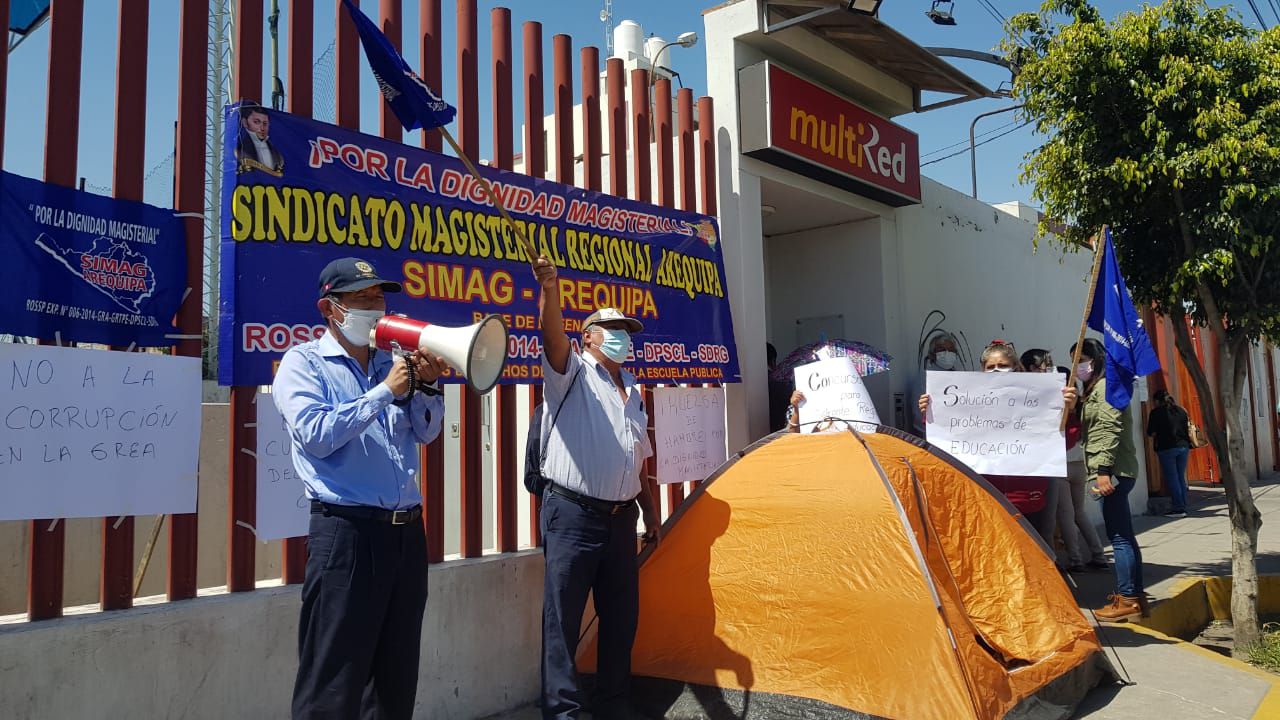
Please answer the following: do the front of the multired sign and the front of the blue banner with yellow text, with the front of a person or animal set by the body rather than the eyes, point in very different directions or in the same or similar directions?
same or similar directions

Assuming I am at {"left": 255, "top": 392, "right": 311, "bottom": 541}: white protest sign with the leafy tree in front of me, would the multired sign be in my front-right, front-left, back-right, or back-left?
front-left

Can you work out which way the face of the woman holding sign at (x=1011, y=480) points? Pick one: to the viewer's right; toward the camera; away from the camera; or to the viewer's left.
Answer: toward the camera

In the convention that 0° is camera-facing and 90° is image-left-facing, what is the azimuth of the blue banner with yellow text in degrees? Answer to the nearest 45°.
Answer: approximately 315°

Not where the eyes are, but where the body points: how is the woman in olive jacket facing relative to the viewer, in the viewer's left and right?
facing to the left of the viewer

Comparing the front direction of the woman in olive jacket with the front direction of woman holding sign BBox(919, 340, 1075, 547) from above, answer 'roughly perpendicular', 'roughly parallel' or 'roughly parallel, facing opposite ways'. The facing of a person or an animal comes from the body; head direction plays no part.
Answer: roughly perpendicular

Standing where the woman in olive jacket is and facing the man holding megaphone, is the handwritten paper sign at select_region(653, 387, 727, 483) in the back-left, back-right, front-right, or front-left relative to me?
front-right

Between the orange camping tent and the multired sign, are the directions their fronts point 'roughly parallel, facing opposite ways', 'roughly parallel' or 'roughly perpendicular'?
roughly parallel

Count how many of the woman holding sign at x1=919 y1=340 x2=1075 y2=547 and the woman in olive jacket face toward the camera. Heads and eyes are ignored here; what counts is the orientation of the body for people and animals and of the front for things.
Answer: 1

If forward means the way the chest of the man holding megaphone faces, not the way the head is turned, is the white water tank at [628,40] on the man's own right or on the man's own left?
on the man's own left

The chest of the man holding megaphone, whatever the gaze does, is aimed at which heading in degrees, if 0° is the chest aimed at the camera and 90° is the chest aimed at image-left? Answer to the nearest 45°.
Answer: approximately 315°

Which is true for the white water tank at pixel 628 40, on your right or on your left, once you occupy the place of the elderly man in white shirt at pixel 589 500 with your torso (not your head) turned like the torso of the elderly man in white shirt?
on your left
